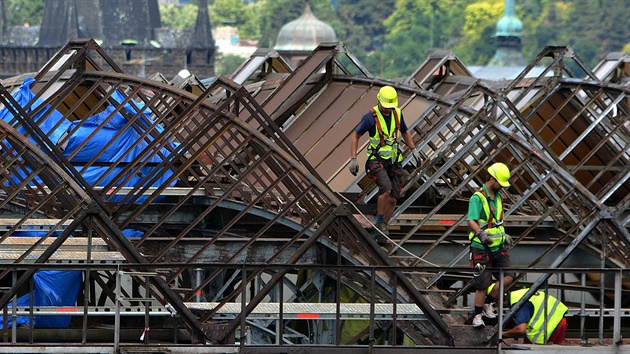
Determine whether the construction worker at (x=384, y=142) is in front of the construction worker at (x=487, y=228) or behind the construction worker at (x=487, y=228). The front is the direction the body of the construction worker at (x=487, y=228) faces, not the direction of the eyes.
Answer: behind

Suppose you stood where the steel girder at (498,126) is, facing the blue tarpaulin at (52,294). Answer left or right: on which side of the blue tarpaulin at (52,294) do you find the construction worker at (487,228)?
left

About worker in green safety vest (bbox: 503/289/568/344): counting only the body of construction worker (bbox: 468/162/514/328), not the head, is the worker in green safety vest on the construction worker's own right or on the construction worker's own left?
on the construction worker's own left

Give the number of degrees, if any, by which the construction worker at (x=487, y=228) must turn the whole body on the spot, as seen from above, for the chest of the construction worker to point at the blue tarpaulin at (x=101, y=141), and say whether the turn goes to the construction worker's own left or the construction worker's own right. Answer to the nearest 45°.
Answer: approximately 180°
